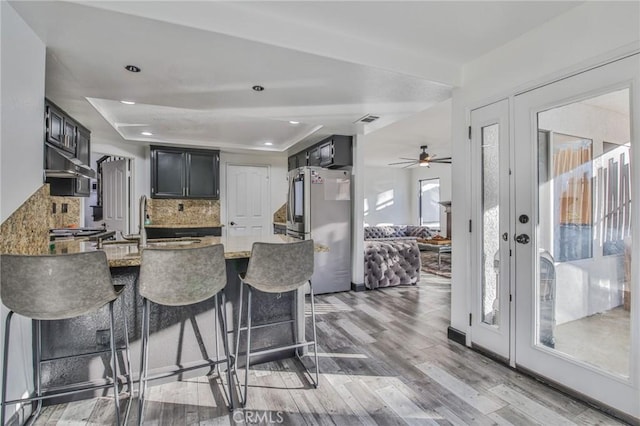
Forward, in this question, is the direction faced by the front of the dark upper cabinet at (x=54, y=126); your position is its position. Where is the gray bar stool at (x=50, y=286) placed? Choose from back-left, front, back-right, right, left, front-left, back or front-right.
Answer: front-right

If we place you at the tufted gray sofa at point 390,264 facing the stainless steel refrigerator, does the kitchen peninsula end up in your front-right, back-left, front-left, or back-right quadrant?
front-left

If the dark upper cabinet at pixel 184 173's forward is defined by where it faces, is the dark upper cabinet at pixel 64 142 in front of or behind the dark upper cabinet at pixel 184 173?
in front

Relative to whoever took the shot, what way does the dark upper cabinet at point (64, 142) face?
facing the viewer and to the right of the viewer

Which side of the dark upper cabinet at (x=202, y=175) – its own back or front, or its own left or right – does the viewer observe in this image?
front

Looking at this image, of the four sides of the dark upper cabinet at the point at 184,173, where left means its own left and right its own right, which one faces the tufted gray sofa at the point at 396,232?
left

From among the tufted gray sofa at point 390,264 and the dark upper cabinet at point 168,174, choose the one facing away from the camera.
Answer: the tufted gray sofa

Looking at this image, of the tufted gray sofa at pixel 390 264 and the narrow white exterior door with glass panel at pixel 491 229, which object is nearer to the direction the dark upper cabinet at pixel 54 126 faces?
the narrow white exterior door with glass panel

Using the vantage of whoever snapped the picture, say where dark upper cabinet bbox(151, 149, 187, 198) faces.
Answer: facing the viewer

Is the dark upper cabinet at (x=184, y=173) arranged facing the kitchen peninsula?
yes

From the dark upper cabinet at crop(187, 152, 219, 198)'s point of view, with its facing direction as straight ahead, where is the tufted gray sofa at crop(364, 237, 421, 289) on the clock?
The tufted gray sofa is roughly at 10 o'clock from the dark upper cabinet.

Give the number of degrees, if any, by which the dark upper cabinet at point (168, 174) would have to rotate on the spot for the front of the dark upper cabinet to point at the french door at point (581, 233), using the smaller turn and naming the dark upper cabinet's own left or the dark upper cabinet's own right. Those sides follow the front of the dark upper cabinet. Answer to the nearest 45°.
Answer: approximately 45° to the dark upper cabinet's own left

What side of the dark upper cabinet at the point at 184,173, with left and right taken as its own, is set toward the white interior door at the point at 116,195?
right

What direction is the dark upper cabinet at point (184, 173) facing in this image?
toward the camera

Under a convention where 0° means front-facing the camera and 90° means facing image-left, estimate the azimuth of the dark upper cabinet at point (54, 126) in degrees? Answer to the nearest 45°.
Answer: approximately 315°
